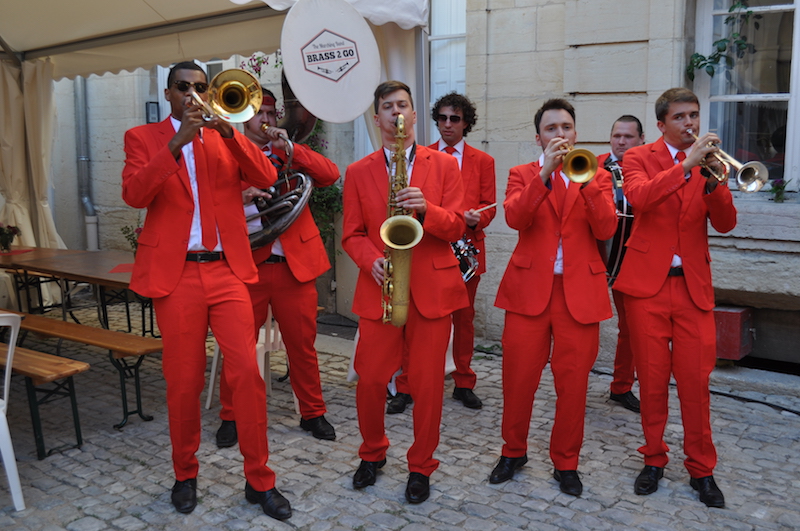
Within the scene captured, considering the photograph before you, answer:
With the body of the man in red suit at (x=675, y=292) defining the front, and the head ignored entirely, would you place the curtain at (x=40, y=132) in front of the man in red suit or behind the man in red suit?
behind

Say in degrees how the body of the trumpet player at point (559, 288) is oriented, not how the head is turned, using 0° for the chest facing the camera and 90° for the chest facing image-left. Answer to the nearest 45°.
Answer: approximately 0°

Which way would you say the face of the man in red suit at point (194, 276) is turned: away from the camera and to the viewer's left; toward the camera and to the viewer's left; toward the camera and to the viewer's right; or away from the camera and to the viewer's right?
toward the camera and to the viewer's right

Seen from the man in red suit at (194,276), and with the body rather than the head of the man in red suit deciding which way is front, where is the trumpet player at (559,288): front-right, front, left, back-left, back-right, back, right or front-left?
front-left

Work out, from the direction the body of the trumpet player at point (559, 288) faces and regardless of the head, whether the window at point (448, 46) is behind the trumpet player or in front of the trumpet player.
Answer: behind

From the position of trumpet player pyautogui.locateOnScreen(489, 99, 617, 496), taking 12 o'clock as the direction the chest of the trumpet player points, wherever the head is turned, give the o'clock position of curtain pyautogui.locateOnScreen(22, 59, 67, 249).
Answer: The curtain is roughly at 4 o'clock from the trumpet player.

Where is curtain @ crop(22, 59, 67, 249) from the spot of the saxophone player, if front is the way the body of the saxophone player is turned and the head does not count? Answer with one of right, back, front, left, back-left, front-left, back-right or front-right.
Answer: back-right

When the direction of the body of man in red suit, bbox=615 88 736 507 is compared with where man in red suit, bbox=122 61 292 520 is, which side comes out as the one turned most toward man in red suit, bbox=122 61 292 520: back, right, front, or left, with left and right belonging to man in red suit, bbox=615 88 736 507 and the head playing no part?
right

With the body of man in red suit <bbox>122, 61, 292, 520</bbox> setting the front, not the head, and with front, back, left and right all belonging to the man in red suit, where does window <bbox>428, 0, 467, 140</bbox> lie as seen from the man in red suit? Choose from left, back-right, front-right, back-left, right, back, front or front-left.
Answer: left
